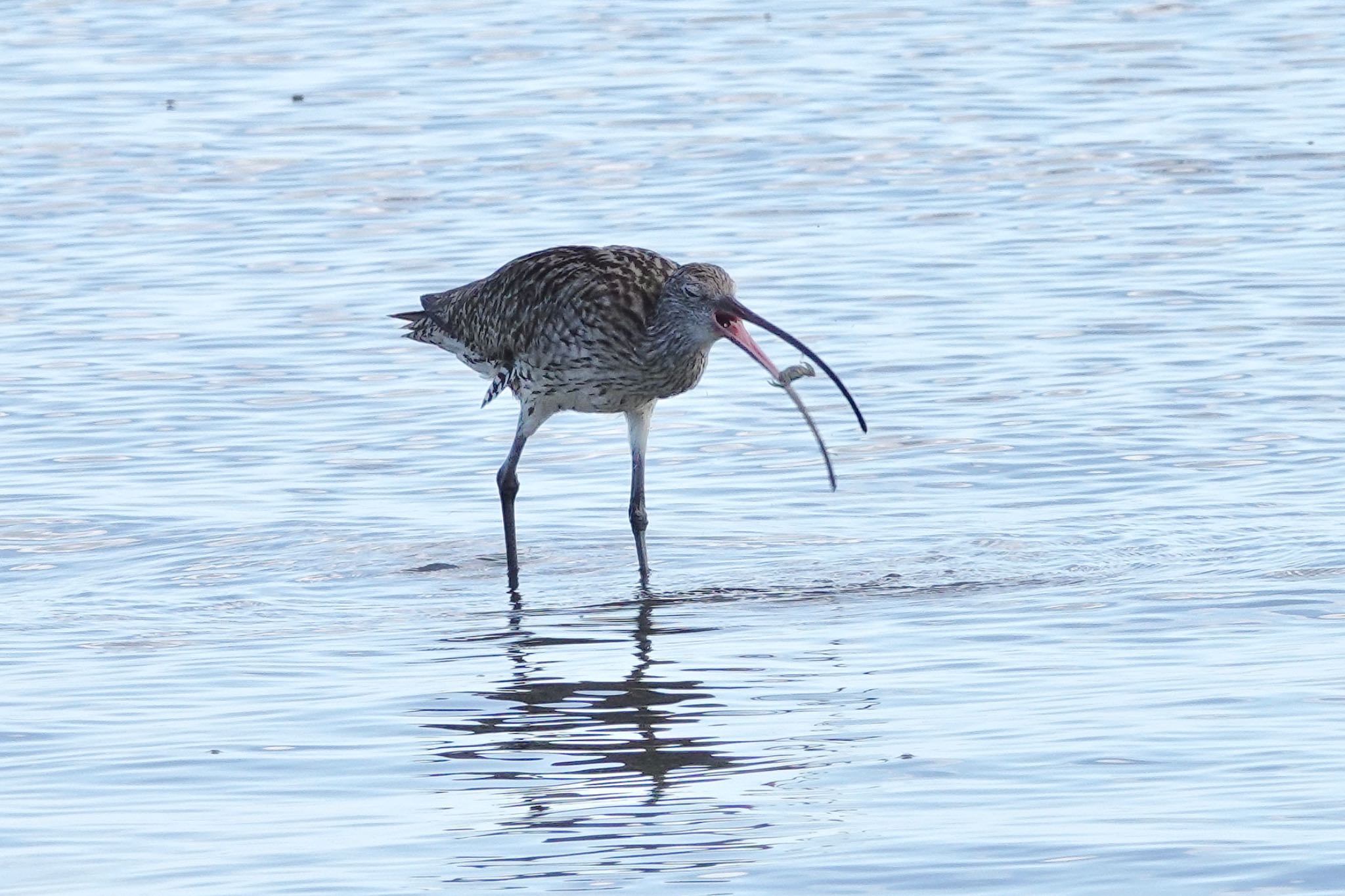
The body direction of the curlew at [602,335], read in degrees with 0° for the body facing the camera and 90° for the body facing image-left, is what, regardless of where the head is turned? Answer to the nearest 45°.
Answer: approximately 270°
